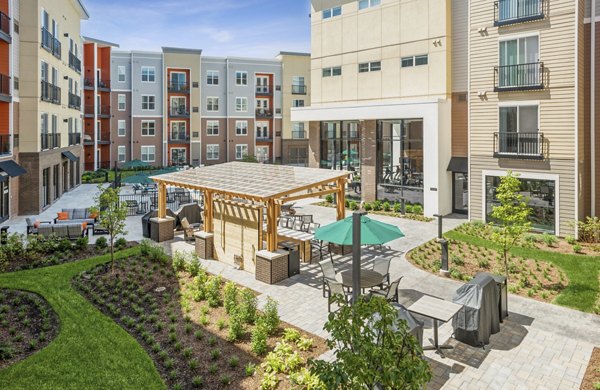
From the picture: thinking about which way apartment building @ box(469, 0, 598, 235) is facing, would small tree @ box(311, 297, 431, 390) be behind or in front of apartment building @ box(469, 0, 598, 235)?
in front

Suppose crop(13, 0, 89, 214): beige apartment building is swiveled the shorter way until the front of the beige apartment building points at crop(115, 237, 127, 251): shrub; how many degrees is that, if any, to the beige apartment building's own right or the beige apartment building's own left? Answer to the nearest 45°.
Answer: approximately 45° to the beige apartment building's own right

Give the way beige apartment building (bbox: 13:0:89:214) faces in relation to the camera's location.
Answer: facing the viewer and to the right of the viewer

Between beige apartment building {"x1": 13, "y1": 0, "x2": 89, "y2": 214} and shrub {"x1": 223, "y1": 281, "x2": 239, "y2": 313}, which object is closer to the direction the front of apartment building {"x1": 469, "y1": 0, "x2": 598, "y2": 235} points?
the shrub

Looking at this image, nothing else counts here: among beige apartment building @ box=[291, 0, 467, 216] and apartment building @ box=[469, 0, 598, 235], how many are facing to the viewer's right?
0

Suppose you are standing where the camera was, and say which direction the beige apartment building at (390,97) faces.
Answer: facing the viewer and to the left of the viewer

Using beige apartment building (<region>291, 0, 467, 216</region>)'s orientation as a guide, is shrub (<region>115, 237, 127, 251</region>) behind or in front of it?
in front

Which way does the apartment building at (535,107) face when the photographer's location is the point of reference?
facing the viewer

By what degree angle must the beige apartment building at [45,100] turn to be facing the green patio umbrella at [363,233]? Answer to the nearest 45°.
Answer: approximately 45° to its right

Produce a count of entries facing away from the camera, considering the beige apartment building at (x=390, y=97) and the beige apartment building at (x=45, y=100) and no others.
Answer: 0

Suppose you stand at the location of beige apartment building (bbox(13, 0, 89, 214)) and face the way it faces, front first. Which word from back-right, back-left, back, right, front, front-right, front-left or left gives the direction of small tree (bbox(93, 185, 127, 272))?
front-right

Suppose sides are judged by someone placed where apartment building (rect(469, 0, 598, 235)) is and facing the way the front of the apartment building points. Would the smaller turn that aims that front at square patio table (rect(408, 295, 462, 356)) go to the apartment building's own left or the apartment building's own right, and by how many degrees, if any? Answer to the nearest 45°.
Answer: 0° — it already faces it

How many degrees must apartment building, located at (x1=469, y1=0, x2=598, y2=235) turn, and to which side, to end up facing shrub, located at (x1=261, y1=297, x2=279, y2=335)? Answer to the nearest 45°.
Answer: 0° — it already faces it
